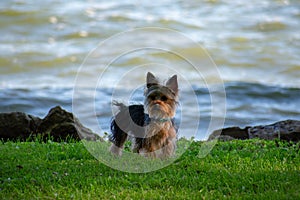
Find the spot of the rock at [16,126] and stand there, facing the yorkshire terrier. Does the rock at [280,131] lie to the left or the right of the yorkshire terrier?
left

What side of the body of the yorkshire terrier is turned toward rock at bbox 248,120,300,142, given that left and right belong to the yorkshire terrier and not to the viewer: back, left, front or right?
left

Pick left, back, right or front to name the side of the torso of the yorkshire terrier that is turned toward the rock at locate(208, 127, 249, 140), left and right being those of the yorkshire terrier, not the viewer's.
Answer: left

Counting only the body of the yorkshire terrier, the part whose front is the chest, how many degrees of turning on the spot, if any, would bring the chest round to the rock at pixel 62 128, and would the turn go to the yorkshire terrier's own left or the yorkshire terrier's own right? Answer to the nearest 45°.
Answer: approximately 180°

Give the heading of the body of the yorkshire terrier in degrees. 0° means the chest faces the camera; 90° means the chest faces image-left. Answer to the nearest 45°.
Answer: approximately 315°
